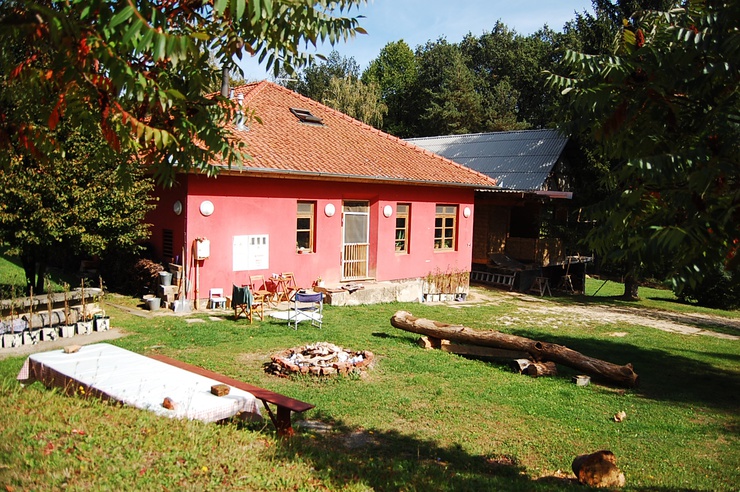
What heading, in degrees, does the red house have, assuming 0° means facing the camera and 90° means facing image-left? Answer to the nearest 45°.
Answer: approximately 315°

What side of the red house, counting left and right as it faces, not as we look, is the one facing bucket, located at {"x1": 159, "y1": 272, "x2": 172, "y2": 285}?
right

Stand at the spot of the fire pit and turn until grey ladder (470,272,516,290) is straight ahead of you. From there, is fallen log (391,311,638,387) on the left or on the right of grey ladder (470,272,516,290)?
right

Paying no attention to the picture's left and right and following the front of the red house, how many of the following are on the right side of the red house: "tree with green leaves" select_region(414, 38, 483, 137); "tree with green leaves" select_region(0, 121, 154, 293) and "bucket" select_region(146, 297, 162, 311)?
2

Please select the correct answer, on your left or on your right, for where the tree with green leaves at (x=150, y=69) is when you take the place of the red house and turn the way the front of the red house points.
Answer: on your right

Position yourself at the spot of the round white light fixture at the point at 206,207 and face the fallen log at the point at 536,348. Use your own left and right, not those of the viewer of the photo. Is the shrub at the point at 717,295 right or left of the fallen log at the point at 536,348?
left

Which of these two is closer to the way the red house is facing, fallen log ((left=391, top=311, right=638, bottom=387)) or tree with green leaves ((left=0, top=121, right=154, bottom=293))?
the fallen log

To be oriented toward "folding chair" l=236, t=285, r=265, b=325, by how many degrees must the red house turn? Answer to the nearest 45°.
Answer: approximately 45° to its right

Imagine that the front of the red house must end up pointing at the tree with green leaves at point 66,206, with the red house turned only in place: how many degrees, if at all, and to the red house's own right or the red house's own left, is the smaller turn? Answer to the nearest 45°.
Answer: approximately 90° to the red house's own right
